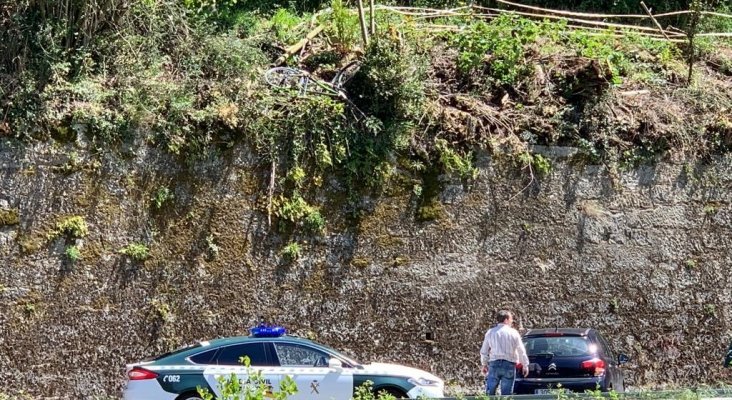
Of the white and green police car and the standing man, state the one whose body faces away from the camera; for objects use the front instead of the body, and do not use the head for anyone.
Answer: the standing man

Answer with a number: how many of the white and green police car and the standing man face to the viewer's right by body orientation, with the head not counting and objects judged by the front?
1

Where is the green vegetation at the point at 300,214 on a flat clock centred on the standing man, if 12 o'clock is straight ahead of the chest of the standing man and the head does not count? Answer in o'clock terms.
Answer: The green vegetation is roughly at 10 o'clock from the standing man.

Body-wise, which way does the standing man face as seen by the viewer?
away from the camera

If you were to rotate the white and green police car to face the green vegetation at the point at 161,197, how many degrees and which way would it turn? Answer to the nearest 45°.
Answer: approximately 135° to its left

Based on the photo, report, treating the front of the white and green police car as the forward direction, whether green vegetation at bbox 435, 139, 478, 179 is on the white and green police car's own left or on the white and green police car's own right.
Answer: on the white and green police car's own left

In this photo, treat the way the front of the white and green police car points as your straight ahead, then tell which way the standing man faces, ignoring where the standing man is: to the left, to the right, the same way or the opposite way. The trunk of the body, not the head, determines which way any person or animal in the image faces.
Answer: to the left

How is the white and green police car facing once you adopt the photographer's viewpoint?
facing to the right of the viewer

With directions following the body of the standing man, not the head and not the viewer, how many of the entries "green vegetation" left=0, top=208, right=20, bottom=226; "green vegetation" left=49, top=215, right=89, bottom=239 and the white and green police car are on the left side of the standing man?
3
